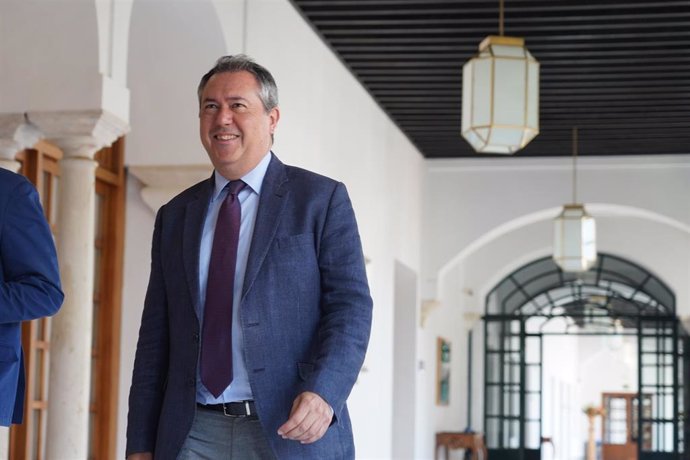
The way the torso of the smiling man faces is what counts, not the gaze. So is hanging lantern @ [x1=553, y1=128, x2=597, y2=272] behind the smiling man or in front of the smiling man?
behind

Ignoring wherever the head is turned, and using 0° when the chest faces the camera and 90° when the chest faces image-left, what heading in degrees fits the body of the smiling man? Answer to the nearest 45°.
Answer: approximately 45°

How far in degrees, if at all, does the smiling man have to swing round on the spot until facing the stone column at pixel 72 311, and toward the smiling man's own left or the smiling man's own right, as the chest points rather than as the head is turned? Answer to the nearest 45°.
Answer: approximately 135° to the smiling man's own right
